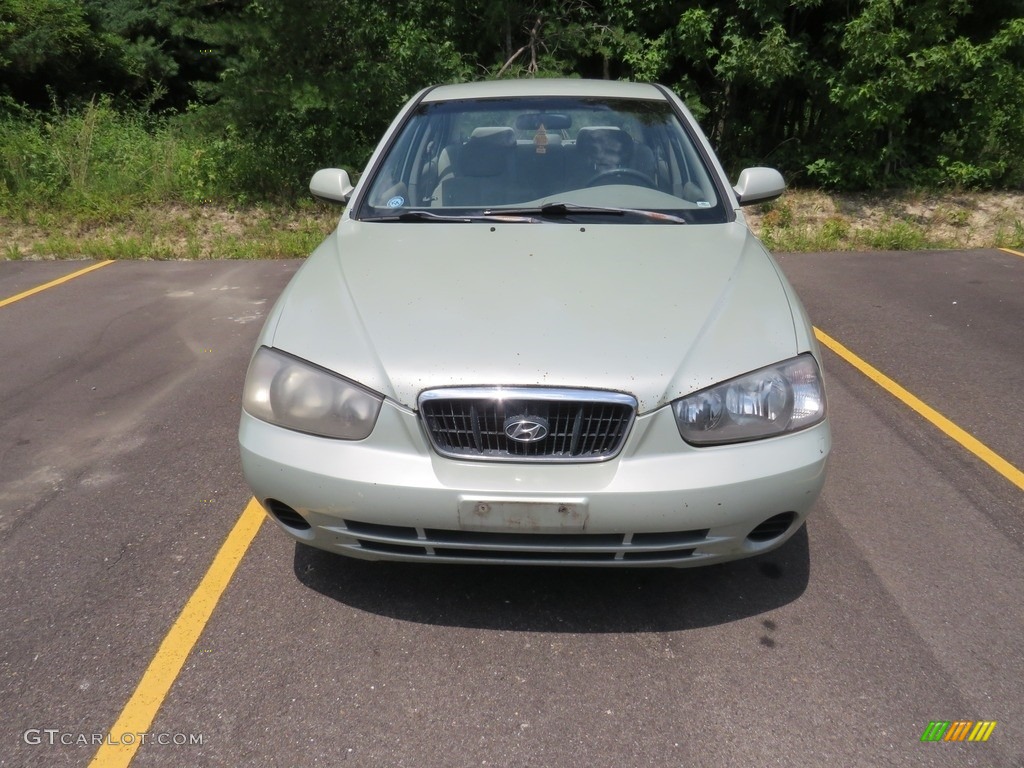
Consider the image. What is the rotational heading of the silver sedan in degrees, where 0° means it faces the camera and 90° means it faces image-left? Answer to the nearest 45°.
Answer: approximately 0°
